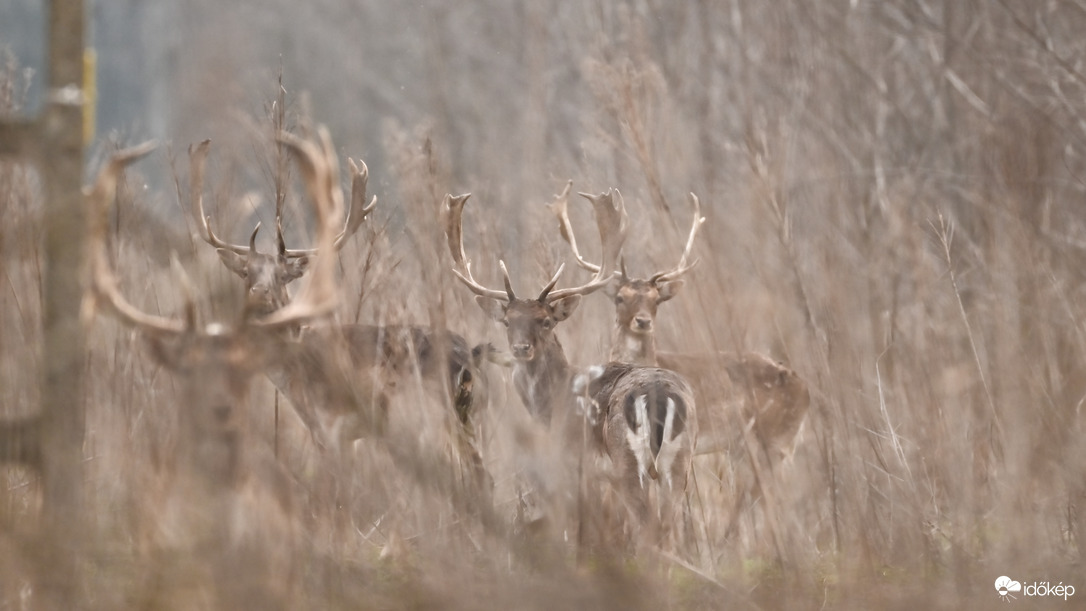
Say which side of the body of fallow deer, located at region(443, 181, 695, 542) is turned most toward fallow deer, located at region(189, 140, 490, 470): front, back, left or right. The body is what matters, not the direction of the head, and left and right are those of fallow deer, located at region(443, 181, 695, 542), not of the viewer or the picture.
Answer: left

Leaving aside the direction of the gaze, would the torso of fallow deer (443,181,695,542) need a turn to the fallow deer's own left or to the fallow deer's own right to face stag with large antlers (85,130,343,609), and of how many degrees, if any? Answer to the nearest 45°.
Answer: approximately 135° to the fallow deer's own left

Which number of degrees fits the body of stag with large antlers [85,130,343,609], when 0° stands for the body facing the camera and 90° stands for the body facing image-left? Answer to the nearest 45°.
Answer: approximately 0°

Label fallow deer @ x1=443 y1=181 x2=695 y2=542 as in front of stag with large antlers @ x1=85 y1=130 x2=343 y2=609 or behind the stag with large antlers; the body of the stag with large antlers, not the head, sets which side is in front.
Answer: behind

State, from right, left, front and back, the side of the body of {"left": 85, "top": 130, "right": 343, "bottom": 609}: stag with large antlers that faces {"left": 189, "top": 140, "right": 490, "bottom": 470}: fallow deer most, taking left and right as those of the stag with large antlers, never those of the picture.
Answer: back

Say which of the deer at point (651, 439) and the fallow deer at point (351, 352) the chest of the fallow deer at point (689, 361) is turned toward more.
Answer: the fallow deer

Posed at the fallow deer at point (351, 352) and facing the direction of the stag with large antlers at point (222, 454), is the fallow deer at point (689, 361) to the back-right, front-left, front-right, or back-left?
back-left

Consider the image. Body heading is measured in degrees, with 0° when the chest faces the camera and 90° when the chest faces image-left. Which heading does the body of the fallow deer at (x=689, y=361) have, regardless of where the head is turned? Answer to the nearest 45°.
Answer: approximately 90°

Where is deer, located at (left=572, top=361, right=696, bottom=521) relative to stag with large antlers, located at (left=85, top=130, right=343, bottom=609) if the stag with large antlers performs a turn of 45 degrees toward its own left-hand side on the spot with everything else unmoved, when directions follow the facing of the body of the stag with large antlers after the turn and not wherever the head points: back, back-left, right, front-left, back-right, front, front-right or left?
left

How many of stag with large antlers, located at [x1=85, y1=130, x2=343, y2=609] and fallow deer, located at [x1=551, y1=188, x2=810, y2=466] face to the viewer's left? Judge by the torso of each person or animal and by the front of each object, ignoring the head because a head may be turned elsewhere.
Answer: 1

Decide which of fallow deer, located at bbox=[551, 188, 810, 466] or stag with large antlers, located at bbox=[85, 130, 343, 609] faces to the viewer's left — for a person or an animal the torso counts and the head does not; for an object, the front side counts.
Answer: the fallow deer
